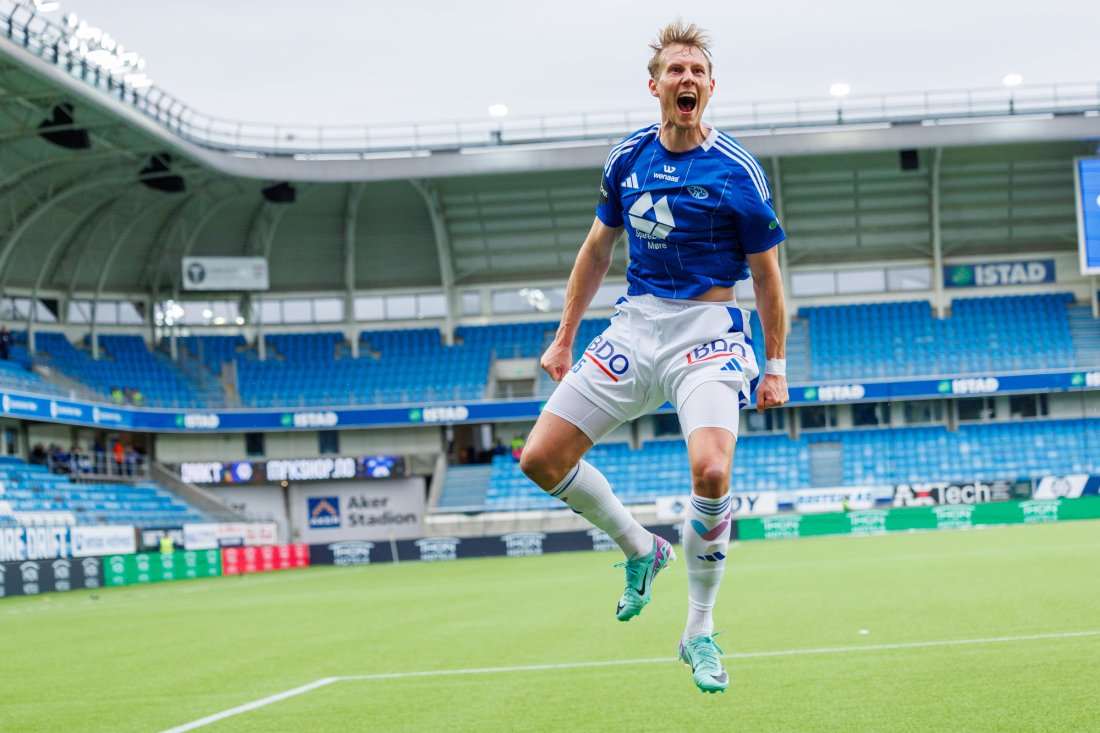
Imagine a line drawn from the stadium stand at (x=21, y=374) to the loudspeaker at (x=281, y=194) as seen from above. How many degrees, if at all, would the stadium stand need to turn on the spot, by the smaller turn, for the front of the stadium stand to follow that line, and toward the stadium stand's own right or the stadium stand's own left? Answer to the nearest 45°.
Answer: approximately 45° to the stadium stand's own left

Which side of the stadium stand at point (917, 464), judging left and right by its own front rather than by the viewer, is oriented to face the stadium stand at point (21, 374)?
right

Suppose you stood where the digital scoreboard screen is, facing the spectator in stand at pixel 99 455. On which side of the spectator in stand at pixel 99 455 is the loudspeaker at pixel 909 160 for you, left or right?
right

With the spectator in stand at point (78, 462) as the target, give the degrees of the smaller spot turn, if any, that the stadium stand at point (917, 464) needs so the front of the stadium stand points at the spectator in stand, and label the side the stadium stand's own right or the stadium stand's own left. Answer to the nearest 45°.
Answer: approximately 90° to the stadium stand's own right

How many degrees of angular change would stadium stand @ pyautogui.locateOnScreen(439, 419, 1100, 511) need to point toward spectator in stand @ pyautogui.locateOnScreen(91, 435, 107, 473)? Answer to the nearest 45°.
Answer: approximately 90° to its right

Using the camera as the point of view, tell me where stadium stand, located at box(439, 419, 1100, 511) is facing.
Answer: facing the viewer

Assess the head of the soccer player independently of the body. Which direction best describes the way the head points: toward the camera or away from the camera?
toward the camera

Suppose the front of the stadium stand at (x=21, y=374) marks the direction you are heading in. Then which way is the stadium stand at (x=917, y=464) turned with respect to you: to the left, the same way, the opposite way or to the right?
to the right

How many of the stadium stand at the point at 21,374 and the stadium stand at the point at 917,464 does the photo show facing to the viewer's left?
0

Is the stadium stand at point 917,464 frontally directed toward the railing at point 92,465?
no
